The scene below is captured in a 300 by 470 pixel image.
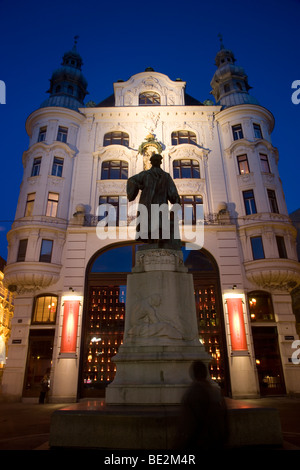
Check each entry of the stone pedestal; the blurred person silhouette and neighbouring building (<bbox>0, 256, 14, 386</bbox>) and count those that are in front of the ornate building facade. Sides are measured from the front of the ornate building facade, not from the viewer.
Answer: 2

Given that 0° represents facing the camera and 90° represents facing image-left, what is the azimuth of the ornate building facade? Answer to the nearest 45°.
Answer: approximately 0°

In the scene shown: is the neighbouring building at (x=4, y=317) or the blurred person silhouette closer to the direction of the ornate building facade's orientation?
the blurred person silhouette

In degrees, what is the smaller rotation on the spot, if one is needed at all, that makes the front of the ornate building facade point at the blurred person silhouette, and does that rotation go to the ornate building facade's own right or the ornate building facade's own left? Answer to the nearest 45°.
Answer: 0° — it already faces them

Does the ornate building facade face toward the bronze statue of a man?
yes

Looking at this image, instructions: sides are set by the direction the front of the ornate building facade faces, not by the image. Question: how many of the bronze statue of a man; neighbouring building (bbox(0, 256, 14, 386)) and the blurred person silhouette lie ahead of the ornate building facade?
2

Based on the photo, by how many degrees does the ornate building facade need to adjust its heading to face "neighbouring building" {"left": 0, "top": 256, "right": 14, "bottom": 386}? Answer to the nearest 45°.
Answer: approximately 135° to its right

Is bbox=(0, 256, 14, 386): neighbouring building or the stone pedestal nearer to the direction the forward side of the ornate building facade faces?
the stone pedestal
